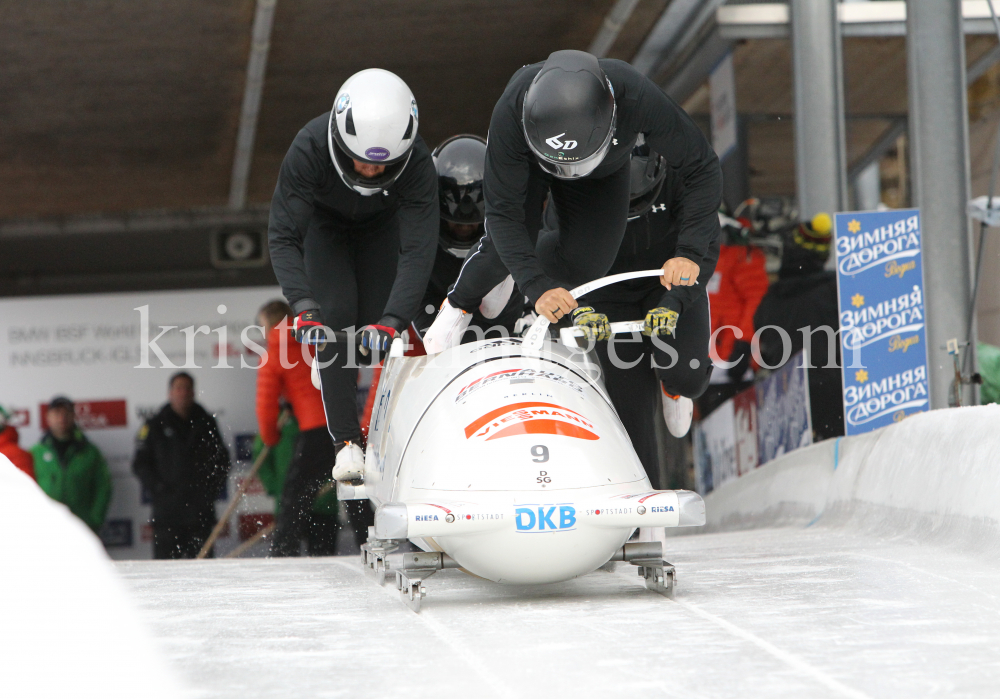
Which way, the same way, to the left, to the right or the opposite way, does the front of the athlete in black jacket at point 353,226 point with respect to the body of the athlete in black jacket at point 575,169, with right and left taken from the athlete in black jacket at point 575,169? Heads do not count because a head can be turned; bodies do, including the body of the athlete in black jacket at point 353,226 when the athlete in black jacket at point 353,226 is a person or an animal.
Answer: the same way

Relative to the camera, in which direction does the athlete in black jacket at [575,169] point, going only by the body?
toward the camera

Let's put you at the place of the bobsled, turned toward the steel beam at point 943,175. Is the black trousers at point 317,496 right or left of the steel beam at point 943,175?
left

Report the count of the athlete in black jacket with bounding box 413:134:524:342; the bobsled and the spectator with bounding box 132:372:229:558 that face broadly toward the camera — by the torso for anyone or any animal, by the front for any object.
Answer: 3

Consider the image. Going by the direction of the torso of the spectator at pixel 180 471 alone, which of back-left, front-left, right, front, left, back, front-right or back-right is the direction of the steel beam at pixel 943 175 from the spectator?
front-left

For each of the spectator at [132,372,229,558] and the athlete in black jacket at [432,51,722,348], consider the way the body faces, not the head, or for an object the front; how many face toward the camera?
2

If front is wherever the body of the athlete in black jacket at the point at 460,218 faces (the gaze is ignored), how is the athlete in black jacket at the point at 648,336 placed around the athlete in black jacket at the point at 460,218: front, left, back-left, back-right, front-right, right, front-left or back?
front-left

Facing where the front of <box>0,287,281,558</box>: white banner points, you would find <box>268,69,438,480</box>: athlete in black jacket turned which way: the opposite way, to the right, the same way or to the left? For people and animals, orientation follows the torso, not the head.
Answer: the same way

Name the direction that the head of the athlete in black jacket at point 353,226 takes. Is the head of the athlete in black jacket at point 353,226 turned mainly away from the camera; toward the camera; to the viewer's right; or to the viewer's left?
toward the camera

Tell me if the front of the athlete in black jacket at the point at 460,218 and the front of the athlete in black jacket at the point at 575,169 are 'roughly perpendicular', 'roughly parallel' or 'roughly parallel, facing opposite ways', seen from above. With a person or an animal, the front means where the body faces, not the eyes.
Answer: roughly parallel

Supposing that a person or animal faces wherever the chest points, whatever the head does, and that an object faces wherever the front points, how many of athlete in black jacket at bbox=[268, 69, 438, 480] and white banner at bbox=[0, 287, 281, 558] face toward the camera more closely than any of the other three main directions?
2

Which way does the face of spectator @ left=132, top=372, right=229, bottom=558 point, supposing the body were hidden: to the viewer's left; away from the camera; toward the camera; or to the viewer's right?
toward the camera

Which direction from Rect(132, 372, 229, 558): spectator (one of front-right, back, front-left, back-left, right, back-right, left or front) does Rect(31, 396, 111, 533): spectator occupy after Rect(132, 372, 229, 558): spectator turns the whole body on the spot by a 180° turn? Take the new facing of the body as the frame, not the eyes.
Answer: front-left

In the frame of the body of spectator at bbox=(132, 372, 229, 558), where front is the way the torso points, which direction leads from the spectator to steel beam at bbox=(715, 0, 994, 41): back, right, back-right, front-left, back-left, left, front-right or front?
left

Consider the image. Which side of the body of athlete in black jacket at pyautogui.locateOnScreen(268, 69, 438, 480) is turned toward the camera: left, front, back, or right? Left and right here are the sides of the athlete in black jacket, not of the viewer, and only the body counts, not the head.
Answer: front

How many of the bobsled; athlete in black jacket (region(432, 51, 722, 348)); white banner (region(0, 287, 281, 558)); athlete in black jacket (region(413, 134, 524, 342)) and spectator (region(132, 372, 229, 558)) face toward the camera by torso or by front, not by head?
5

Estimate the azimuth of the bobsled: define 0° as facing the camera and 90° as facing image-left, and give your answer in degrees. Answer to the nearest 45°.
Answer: approximately 0°

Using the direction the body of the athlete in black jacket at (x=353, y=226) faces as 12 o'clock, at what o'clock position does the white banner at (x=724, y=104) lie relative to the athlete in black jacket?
The white banner is roughly at 7 o'clock from the athlete in black jacket.
